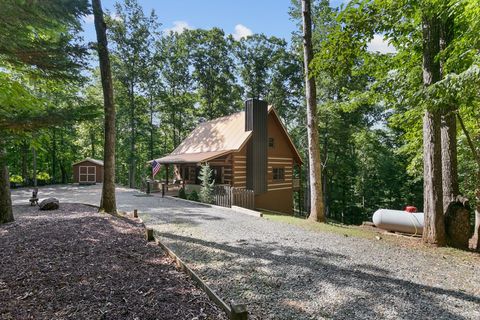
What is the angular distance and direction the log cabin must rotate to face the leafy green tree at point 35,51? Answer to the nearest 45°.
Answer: approximately 45° to its left

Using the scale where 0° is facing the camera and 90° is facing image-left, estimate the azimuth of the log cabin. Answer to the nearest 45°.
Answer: approximately 45°

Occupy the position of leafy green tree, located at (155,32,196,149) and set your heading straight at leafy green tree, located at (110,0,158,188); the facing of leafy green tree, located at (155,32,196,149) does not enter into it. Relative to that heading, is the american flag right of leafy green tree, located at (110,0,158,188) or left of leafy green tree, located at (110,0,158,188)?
left

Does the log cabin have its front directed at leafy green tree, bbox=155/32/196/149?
no

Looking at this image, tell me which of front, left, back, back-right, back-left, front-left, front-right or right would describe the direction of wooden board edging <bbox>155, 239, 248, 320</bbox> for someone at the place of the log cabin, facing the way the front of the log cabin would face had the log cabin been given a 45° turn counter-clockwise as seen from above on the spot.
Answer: front
